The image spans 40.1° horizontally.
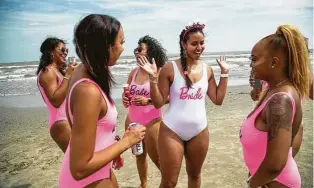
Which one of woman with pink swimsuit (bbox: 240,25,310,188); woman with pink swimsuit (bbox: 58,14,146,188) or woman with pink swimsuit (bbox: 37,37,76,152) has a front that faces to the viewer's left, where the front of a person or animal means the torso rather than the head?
woman with pink swimsuit (bbox: 240,25,310,188)

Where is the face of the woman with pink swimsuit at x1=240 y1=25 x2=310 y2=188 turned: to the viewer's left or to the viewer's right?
to the viewer's left

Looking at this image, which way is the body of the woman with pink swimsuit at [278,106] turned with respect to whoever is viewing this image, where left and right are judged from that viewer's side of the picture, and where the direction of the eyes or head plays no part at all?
facing to the left of the viewer

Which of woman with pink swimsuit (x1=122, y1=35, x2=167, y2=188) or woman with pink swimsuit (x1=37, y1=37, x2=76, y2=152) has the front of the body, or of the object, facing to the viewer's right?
woman with pink swimsuit (x1=37, y1=37, x2=76, y2=152)

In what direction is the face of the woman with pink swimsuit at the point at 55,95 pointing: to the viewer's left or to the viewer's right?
to the viewer's right

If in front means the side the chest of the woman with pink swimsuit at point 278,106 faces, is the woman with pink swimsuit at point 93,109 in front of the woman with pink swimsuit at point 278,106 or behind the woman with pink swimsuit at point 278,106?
in front

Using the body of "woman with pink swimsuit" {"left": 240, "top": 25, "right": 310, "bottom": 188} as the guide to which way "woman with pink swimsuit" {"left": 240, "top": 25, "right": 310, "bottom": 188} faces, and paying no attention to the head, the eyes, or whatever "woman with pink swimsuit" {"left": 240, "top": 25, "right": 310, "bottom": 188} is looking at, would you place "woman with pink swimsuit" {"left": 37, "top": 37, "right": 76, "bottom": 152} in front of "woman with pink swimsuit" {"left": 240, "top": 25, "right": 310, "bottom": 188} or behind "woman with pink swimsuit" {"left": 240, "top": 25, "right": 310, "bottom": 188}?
in front

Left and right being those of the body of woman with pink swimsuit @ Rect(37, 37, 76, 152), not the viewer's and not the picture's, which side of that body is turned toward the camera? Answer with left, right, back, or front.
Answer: right

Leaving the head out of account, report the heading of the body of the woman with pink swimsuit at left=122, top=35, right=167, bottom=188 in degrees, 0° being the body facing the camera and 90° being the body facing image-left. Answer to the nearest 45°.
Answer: approximately 45°

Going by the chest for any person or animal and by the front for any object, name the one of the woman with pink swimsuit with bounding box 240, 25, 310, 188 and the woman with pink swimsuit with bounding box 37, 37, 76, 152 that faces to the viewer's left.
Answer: the woman with pink swimsuit with bounding box 240, 25, 310, 188
